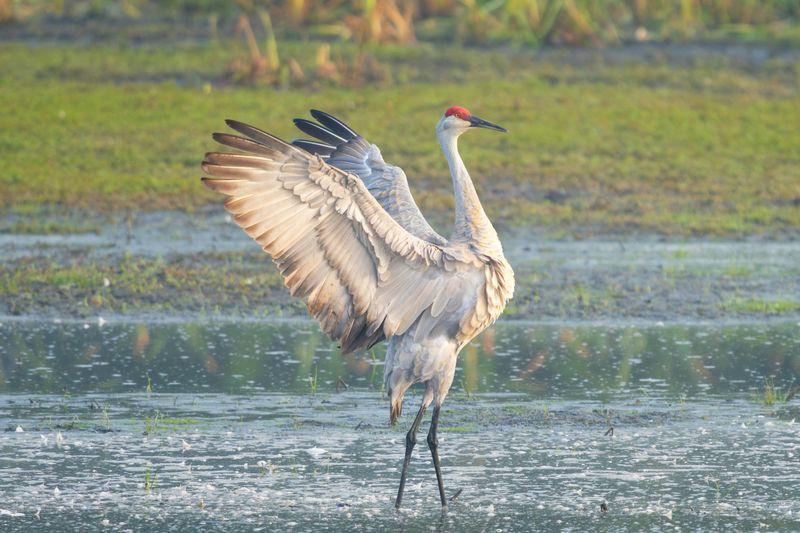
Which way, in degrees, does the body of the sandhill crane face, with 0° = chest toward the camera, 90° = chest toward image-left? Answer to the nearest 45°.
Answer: approximately 270°
